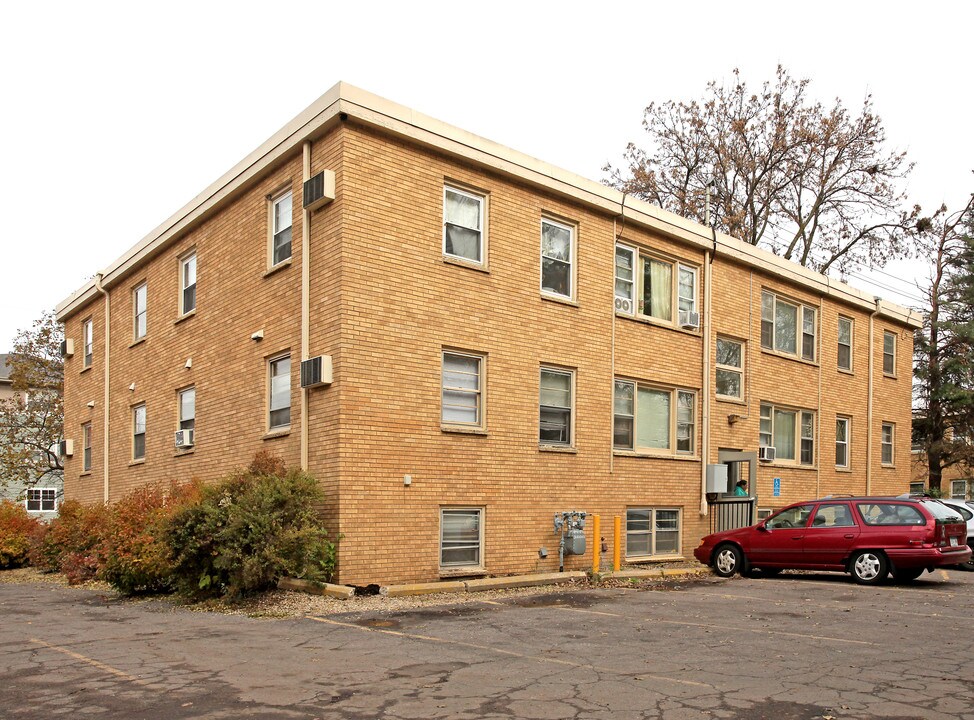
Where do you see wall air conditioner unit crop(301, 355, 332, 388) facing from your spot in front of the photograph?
facing the viewer and to the left of the viewer

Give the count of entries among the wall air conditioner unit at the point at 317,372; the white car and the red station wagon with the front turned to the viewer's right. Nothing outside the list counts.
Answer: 0

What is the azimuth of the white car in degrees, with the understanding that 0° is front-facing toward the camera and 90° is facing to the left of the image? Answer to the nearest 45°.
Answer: approximately 135°

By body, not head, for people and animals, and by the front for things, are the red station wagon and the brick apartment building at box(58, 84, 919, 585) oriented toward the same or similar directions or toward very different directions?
very different directions

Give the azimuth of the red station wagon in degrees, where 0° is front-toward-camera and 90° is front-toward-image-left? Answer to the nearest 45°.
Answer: approximately 135°

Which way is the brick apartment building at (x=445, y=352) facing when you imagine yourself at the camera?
facing the viewer and to the right of the viewer
